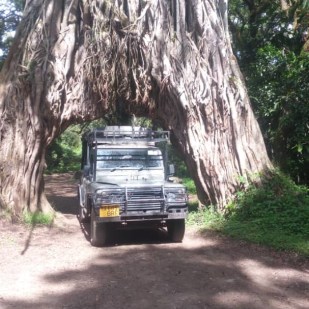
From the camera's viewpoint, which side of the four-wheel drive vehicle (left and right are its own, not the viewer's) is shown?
front

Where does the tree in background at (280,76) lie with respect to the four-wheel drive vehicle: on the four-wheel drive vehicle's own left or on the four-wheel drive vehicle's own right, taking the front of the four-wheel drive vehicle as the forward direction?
on the four-wheel drive vehicle's own left
